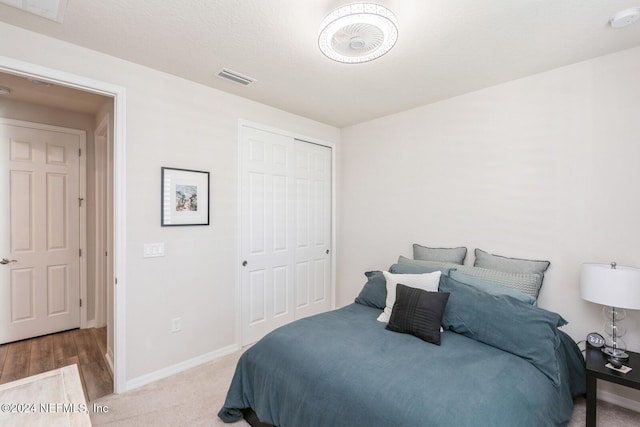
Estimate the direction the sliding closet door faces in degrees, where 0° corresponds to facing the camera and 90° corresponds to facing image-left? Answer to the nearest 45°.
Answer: approximately 315°

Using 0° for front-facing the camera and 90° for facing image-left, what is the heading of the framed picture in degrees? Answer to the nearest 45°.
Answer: approximately 315°

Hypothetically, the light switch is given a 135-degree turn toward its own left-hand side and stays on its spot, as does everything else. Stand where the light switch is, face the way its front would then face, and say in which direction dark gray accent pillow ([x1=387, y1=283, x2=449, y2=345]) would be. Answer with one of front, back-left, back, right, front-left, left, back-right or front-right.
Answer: right

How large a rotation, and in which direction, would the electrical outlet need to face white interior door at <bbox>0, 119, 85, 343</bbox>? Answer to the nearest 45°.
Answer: approximately 135° to its right

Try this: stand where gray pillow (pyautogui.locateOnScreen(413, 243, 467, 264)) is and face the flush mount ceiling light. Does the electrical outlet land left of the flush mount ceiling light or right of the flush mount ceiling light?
right

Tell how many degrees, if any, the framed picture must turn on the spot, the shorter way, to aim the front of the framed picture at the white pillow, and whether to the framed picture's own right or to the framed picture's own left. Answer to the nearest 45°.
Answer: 0° — it already faces it

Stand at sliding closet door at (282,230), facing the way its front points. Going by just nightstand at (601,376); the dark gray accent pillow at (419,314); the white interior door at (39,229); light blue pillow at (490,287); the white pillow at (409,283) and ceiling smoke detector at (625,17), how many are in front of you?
5

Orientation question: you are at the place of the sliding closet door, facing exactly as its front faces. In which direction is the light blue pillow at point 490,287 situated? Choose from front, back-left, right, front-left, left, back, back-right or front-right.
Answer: front

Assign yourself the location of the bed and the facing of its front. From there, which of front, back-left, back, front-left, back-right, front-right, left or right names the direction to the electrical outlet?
front-right

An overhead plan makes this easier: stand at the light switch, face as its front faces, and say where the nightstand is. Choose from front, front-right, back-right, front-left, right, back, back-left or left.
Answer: front-left

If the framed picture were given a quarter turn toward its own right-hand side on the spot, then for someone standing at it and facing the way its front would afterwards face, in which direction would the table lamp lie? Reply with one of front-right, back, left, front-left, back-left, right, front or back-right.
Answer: left

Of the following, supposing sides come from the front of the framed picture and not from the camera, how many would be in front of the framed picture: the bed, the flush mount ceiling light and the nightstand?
3

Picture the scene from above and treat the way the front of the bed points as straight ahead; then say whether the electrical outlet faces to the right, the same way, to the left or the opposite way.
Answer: to the left

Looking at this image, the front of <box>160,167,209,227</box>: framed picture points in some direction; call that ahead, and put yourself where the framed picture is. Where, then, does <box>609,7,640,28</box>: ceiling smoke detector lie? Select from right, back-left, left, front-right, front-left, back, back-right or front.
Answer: front

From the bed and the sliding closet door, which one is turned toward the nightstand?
the sliding closet door
